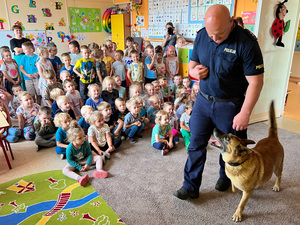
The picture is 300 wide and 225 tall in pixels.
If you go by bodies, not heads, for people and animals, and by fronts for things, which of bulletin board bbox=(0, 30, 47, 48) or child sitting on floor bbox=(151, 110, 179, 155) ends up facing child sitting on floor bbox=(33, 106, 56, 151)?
the bulletin board

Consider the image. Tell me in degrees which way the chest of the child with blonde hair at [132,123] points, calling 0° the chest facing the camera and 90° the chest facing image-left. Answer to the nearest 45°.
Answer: approximately 315°

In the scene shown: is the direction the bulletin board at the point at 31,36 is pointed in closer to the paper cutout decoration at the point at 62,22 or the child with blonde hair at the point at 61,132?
the child with blonde hair

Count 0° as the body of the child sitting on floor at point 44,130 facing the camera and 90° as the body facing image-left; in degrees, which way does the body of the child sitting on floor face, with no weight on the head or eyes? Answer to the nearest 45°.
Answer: approximately 315°

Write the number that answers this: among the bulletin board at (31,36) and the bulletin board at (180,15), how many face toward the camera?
2

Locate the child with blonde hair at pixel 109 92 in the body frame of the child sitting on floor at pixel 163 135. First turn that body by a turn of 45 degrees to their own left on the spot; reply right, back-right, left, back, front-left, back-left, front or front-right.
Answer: back-left

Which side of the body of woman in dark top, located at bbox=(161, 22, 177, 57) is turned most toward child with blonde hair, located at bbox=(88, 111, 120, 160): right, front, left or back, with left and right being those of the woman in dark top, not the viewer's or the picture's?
front

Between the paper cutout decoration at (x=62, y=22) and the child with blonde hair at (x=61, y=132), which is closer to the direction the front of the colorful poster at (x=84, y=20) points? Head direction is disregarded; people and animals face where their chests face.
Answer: the child with blonde hair

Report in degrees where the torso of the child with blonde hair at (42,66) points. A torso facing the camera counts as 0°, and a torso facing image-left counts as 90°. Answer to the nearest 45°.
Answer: approximately 315°

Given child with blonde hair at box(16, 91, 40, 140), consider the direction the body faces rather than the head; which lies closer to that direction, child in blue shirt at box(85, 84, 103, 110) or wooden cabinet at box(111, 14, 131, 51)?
the child in blue shirt

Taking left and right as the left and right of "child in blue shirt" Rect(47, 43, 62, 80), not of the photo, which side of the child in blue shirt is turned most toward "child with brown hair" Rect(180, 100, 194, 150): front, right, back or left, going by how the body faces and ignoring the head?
front
